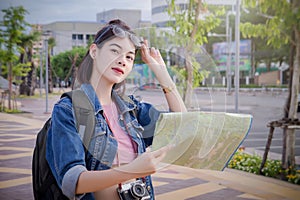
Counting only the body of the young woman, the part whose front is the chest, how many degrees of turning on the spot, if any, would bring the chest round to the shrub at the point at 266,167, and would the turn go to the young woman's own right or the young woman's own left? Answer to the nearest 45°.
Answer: approximately 90° to the young woman's own left

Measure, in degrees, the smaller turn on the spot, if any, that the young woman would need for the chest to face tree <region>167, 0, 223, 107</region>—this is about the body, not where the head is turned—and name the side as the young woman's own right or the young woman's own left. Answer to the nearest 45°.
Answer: approximately 90° to the young woman's own left

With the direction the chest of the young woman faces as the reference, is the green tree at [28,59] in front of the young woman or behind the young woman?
behind

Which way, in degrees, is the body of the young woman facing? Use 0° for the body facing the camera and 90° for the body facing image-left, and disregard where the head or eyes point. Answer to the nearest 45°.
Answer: approximately 315°

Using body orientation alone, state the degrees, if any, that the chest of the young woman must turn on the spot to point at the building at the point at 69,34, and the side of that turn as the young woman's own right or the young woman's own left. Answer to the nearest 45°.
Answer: approximately 135° to the young woman's own left

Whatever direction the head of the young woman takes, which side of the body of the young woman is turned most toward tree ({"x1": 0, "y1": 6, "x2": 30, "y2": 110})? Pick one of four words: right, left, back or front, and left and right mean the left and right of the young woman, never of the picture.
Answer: back
